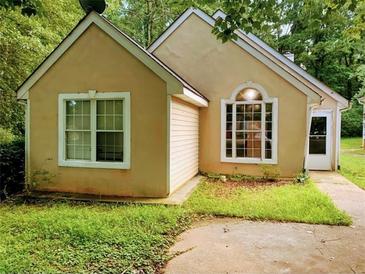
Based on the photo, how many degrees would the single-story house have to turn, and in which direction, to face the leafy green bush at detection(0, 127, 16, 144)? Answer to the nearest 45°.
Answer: approximately 135° to its right

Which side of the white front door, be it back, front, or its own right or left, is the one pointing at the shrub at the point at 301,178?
front

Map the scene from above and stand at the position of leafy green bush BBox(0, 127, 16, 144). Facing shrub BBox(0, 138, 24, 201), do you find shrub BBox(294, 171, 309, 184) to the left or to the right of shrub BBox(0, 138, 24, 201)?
left

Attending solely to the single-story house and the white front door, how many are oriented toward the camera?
2

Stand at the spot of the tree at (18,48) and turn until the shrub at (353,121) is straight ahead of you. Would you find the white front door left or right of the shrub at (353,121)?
right

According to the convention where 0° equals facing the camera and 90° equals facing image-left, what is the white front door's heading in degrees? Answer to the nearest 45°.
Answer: approximately 0°

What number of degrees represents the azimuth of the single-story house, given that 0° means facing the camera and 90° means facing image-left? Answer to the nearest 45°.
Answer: approximately 0°

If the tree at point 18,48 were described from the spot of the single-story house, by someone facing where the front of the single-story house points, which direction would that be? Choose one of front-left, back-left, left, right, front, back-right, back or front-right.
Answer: back-right

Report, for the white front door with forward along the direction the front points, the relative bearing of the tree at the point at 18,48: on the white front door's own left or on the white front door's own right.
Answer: on the white front door's own right

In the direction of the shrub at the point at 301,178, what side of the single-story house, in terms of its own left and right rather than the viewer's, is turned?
left

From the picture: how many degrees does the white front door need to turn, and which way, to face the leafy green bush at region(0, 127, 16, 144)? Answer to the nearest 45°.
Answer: approximately 45° to its right
